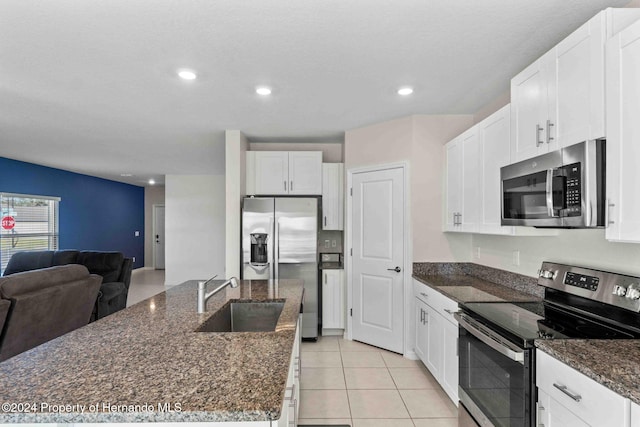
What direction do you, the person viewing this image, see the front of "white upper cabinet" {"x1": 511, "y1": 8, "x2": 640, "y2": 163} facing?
facing the viewer and to the left of the viewer

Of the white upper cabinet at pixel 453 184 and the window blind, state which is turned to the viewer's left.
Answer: the white upper cabinet

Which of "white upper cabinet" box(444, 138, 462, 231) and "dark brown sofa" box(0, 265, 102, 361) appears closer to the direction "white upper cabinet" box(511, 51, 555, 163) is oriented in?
the dark brown sofa

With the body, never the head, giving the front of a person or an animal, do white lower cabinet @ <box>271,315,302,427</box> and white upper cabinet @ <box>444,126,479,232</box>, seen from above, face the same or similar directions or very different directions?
very different directions

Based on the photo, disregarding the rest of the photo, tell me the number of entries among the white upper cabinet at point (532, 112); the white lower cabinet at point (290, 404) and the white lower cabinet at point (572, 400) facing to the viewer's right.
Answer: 1

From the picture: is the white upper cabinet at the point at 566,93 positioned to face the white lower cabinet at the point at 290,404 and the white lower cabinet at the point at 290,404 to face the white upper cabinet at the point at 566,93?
yes

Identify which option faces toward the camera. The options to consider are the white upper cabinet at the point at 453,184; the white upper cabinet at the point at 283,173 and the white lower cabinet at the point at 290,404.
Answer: the white upper cabinet at the point at 283,173

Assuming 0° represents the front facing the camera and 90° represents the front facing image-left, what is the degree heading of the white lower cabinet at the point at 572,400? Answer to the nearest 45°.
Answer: approximately 45°

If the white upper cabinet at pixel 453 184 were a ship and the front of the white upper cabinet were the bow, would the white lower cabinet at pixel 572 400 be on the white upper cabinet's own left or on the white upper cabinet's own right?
on the white upper cabinet's own left

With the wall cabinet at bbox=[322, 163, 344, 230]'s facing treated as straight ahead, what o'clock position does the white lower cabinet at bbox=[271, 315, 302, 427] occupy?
The white lower cabinet is roughly at 12 o'clock from the wall cabinet.
